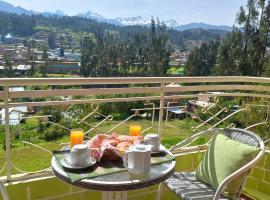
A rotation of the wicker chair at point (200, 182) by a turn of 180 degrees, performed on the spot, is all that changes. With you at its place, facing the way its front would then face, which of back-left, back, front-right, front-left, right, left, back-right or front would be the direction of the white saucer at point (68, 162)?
back

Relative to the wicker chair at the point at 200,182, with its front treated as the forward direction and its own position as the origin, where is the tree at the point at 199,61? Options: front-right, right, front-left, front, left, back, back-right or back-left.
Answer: back-right

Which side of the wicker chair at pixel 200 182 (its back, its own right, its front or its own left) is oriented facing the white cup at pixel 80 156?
front

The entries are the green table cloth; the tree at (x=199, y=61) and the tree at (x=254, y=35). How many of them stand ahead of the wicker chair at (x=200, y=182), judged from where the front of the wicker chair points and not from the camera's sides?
1

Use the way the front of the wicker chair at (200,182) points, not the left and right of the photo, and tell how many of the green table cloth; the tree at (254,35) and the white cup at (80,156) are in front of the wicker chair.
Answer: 2

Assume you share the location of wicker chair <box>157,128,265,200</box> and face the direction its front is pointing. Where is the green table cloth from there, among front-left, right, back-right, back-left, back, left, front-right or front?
front

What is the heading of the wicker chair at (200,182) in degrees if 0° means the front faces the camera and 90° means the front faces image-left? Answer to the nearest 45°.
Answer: approximately 45°

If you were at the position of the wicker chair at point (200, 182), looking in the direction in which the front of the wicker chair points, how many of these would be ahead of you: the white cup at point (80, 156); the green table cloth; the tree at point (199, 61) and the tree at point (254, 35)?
2

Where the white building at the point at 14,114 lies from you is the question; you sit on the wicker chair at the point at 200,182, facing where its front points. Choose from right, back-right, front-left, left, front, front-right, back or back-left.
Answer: front-right
